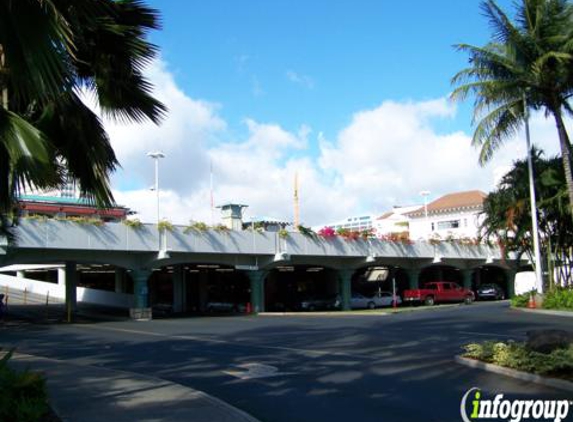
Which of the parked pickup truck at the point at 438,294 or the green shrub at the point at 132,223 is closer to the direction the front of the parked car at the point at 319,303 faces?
the green shrub

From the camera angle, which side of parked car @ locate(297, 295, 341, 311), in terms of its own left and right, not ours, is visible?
left

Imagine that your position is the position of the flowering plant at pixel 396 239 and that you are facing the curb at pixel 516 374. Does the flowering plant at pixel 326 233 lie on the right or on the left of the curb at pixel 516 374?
right

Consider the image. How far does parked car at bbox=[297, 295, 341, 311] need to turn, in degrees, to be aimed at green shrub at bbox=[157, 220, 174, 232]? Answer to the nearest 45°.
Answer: approximately 45° to its left

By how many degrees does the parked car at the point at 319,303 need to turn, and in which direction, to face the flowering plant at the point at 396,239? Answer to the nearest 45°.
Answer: approximately 180°

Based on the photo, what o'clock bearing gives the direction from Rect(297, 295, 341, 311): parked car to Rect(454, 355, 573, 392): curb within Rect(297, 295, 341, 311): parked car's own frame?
The curb is roughly at 9 o'clock from the parked car.
